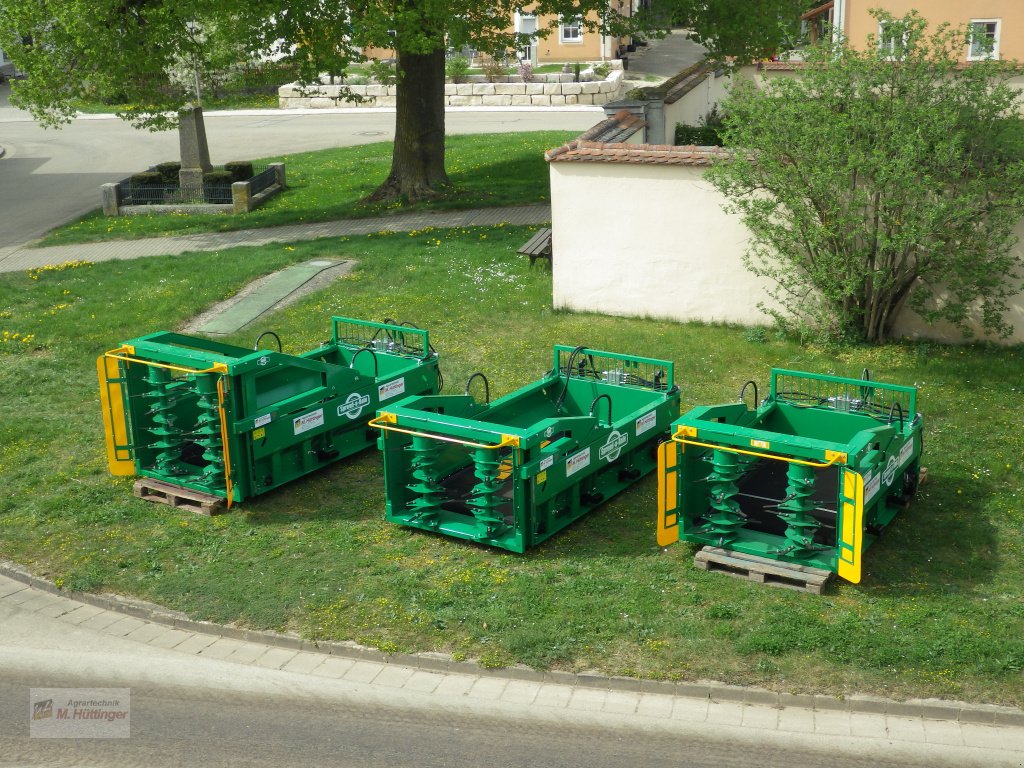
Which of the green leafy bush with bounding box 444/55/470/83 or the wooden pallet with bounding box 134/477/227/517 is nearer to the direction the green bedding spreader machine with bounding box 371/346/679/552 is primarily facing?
the wooden pallet

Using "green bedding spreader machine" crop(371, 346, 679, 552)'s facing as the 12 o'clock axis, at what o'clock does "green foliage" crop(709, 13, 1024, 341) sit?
The green foliage is roughly at 6 o'clock from the green bedding spreader machine.

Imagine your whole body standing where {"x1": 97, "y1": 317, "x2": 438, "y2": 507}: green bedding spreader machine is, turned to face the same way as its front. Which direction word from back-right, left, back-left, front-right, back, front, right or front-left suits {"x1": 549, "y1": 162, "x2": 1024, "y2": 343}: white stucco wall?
back

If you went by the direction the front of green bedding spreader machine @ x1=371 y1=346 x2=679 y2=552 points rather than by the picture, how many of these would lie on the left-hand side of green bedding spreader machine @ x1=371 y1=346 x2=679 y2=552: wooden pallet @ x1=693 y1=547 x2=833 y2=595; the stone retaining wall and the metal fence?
1

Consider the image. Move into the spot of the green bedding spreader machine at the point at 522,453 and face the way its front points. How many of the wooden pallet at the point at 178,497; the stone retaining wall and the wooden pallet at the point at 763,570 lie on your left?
1

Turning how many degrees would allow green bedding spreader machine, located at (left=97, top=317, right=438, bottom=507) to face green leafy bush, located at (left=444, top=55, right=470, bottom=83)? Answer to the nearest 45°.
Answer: approximately 135° to its right

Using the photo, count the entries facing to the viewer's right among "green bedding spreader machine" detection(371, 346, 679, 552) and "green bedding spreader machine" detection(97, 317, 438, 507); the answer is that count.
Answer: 0

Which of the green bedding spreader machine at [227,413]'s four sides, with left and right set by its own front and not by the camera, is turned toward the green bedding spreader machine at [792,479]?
left

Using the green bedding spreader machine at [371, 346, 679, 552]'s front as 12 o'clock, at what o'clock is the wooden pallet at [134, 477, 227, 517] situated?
The wooden pallet is roughly at 2 o'clock from the green bedding spreader machine.

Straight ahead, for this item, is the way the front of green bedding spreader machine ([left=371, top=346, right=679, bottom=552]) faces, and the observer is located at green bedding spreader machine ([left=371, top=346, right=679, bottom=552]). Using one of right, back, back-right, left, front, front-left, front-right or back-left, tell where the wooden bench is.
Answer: back-right

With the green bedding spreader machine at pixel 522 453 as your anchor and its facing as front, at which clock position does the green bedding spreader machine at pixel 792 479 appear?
the green bedding spreader machine at pixel 792 479 is roughly at 8 o'clock from the green bedding spreader machine at pixel 522 453.

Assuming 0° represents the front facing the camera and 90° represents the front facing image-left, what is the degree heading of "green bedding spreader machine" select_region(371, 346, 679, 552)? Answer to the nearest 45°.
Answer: approximately 45°
